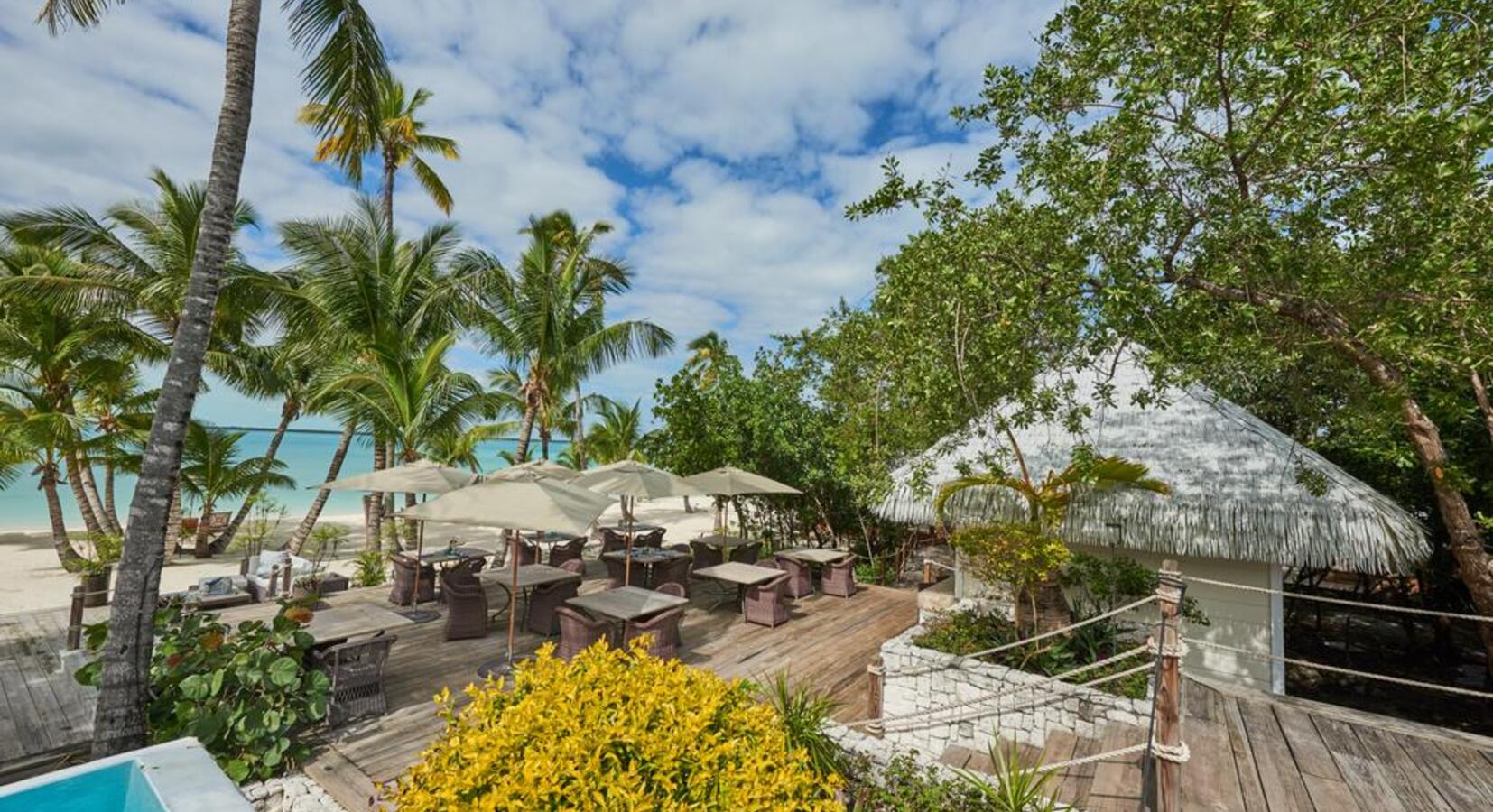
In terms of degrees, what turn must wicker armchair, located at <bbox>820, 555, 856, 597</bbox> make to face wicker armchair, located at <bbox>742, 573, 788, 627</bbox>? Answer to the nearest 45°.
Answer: approximately 90° to its left

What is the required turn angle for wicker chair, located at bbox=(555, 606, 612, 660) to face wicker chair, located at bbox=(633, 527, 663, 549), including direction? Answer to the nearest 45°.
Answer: approximately 45° to its left

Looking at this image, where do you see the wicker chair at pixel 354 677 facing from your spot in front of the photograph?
facing away from the viewer and to the left of the viewer

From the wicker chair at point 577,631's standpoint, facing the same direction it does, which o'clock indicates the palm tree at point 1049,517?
The palm tree is roughly at 2 o'clock from the wicker chair.

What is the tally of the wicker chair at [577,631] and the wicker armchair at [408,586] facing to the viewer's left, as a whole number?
0

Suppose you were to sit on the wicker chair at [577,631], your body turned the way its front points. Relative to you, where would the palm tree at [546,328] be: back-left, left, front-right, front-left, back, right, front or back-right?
front-left

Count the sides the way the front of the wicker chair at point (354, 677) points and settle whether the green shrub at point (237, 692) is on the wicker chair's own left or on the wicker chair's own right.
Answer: on the wicker chair's own left

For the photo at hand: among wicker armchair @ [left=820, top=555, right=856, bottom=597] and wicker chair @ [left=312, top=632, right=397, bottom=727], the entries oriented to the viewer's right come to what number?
0

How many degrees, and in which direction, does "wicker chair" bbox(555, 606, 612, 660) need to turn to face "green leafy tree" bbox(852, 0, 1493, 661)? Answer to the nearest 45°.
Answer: approximately 90° to its right

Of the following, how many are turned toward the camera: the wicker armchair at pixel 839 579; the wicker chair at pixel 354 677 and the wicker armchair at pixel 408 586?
0

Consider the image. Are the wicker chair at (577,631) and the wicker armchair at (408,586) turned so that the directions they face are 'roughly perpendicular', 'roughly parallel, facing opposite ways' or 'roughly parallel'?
roughly parallel

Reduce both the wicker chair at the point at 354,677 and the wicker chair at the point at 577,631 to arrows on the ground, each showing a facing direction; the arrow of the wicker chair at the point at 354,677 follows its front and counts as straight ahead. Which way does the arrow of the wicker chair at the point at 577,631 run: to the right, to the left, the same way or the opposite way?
to the right

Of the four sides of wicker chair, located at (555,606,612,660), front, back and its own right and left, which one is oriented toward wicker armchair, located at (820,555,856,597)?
front

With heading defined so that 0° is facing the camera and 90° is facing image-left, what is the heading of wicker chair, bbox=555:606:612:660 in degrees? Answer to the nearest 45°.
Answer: approximately 225°

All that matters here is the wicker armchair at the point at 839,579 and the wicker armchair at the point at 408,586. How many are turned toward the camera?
0
